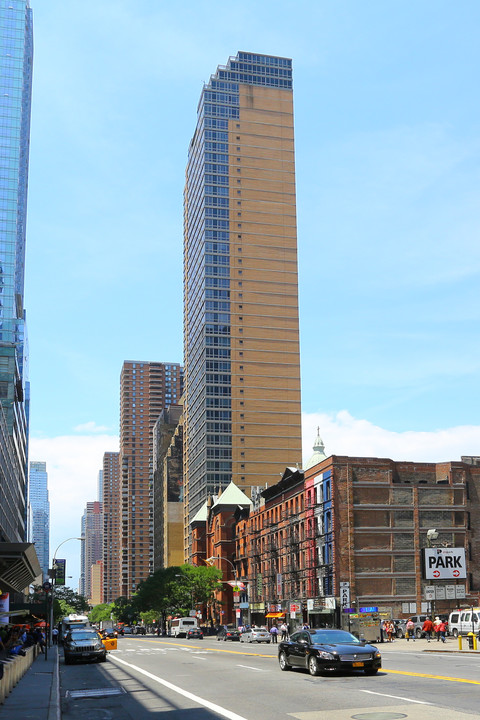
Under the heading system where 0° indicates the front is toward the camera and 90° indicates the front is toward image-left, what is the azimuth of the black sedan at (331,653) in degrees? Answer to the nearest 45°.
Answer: approximately 315°
